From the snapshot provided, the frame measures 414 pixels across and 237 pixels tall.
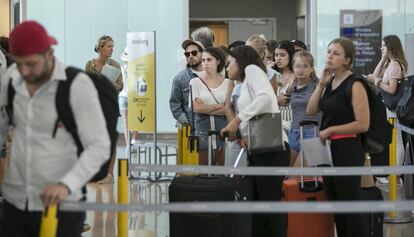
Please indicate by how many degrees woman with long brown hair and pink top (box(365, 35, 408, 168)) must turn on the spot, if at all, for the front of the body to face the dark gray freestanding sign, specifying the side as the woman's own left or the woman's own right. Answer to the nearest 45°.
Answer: approximately 90° to the woman's own right

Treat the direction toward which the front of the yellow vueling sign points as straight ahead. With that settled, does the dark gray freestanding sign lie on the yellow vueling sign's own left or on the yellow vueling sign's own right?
on the yellow vueling sign's own left

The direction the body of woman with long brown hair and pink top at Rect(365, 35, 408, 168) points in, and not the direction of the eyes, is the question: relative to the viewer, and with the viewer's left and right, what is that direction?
facing to the left of the viewer

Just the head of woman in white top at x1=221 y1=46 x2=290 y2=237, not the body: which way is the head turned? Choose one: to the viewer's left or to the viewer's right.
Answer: to the viewer's left

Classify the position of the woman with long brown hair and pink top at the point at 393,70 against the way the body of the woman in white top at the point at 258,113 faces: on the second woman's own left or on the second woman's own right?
on the second woman's own right

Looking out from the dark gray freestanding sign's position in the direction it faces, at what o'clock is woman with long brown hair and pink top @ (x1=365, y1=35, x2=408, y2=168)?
The woman with long brown hair and pink top is roughly at 12 o'clock from the dark gray freestanding sign.

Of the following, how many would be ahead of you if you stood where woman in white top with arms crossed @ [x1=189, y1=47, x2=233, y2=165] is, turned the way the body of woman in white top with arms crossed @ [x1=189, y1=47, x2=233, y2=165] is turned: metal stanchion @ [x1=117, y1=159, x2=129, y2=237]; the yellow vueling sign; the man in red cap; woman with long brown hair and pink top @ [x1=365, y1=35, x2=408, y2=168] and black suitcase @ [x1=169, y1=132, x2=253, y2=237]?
3

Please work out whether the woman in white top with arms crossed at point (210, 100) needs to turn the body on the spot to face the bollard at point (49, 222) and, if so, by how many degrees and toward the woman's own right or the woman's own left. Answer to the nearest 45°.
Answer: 0° — they already face it

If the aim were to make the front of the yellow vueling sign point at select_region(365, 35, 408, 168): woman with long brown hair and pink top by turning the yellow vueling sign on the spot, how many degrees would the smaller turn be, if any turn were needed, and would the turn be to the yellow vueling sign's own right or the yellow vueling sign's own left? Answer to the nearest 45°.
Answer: approximately 45° to the yellow vueling sign's own left
